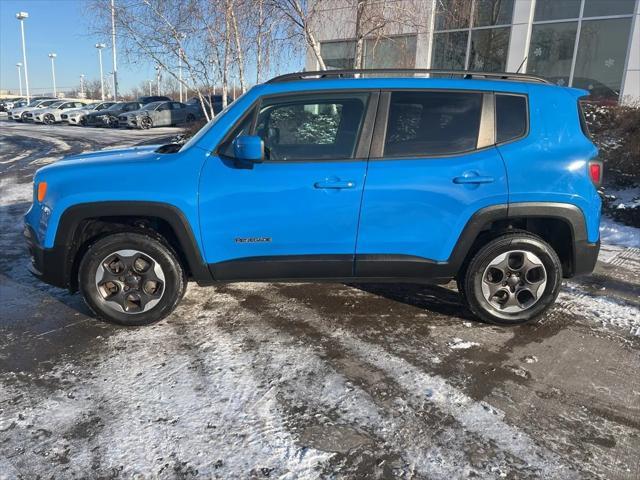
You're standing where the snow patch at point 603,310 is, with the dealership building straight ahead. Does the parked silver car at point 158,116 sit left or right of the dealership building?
left

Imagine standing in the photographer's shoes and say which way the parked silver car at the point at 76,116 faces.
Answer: facing the viewer and to the left of the viewer

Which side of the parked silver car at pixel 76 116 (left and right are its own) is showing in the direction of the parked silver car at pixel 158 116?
left

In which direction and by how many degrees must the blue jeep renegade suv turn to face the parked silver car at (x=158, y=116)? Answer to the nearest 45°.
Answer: approximately 90° to its right

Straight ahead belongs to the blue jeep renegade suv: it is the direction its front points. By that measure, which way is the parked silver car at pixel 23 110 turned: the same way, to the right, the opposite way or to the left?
to the left

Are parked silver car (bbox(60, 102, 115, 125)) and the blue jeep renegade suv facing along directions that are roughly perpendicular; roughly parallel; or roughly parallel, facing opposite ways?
roughly perpendicular

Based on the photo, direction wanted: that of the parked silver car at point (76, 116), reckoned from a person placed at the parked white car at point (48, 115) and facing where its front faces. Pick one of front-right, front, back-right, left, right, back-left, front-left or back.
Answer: left

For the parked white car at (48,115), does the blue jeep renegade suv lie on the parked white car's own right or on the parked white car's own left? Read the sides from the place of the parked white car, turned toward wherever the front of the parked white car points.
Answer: on the parked white car's own left

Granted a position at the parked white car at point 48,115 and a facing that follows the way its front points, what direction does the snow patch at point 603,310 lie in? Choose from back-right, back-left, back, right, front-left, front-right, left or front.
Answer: front-left

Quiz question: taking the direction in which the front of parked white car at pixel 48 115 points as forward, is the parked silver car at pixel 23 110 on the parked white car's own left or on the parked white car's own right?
on the parked white car's own right

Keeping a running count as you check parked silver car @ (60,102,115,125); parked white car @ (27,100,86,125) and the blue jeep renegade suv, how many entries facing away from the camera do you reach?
0

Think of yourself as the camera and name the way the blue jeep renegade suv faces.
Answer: facing to the left of the viewer

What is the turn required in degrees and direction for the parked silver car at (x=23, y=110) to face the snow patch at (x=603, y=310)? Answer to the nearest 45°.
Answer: approximately 45° to its left

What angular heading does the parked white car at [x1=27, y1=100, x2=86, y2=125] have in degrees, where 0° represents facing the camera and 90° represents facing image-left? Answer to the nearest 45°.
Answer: approximately 45°
